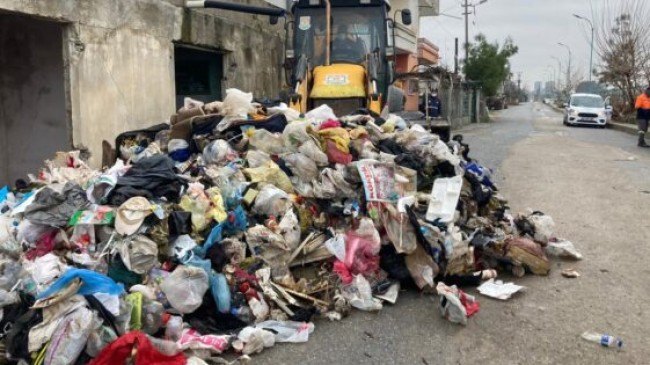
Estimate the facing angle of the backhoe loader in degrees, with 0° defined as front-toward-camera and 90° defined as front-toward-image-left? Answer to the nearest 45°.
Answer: approximately 0°

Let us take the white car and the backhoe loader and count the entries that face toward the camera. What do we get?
2

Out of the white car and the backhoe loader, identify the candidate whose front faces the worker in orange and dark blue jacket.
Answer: the white car

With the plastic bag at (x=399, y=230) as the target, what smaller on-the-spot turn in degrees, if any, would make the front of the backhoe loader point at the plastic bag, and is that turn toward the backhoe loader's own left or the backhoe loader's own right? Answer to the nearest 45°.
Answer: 0° — it already faces it

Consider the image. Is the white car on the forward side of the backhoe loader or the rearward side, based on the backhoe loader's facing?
on the rearward side

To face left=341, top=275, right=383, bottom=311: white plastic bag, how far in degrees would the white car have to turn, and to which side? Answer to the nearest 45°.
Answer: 0° — it already faces it

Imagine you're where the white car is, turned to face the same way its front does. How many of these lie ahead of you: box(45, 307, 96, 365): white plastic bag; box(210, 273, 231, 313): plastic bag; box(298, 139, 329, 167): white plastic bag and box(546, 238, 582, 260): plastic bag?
4
